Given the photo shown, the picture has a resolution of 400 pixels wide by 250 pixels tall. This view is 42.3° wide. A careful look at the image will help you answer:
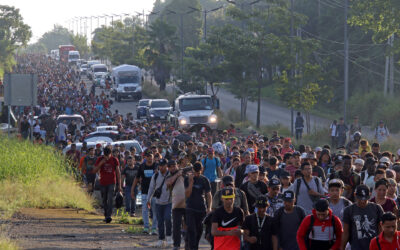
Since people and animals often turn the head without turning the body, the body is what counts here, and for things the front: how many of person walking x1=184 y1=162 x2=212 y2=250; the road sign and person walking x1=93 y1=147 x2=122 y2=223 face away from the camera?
1

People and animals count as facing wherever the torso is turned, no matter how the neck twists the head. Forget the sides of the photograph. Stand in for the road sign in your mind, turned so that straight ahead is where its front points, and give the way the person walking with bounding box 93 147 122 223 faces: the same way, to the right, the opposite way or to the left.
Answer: the opposite way

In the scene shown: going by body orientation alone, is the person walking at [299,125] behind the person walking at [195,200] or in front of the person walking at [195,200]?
behind

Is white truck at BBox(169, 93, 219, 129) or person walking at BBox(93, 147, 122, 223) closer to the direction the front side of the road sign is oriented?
the white truck

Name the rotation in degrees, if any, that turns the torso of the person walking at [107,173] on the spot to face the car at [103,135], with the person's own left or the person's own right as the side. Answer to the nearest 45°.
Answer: approximately 180°

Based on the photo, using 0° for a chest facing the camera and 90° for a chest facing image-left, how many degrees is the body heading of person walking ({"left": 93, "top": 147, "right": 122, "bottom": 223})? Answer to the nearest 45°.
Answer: approximately 0°

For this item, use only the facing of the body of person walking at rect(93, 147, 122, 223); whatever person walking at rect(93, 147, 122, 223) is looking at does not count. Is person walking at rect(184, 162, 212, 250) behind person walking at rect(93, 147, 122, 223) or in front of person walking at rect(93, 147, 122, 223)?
in front

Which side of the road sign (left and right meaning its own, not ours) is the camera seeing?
back
